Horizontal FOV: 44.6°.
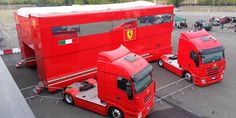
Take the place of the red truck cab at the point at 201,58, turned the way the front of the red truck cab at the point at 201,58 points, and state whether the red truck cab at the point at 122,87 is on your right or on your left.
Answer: on your right

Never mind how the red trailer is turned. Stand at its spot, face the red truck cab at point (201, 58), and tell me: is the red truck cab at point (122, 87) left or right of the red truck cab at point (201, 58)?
right

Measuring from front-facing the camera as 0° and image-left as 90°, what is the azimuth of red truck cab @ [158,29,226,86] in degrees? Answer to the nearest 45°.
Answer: approximately 315°

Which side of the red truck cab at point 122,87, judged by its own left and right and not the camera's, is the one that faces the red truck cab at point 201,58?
left

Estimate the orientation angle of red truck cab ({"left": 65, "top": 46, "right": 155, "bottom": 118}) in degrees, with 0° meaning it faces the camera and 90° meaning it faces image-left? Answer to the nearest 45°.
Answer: approximately 315°

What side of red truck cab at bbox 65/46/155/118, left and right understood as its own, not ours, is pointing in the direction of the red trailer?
back

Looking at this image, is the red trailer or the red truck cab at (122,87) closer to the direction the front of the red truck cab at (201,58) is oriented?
the red truck cab

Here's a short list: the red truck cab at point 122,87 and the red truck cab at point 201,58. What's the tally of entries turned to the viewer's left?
0

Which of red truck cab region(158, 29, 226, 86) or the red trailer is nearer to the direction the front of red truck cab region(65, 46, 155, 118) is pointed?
the red truck cab
